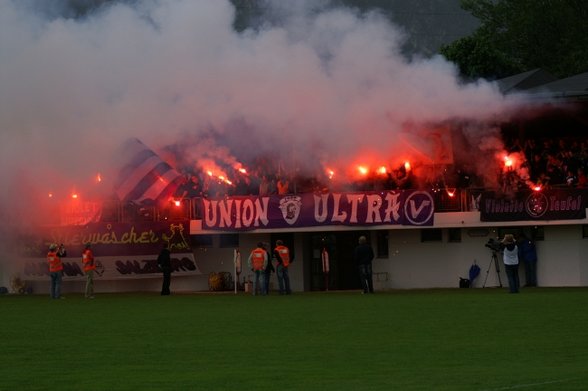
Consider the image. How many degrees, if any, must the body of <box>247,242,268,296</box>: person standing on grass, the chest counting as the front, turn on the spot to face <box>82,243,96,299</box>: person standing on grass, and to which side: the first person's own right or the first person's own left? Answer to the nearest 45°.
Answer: approximately 90° to the first person's own left

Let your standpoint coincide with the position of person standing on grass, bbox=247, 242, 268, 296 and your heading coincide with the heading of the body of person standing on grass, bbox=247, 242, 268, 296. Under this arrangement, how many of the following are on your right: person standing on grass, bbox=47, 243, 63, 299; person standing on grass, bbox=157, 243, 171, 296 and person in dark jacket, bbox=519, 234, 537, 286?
1

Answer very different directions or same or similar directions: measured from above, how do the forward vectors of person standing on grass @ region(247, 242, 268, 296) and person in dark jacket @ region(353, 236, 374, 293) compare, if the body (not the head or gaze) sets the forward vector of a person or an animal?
same or similar directions

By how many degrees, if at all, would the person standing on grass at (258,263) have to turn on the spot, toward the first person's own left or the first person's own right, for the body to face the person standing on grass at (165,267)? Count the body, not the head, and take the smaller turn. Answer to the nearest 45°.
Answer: approximately 45° to the first person's own left

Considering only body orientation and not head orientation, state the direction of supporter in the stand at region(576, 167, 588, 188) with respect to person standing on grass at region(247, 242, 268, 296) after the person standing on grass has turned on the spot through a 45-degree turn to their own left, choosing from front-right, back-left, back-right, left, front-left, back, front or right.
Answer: back-right

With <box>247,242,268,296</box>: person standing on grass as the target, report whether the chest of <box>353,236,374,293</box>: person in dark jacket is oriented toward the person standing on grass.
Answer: no

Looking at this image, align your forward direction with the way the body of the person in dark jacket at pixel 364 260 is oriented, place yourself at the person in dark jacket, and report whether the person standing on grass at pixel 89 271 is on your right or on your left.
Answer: on your left

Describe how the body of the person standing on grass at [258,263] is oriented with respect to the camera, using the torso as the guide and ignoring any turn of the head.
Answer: away from the camera

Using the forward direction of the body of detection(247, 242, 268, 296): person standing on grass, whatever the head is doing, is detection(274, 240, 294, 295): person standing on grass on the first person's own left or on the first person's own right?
on the first person's own right

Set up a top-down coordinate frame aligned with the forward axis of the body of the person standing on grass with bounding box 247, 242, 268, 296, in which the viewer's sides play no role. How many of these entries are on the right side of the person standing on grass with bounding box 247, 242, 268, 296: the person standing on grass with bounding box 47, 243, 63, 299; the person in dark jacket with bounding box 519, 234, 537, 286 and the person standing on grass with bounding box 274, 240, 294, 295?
2

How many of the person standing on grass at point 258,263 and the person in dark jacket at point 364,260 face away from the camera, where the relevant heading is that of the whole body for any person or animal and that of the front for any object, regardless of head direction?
2

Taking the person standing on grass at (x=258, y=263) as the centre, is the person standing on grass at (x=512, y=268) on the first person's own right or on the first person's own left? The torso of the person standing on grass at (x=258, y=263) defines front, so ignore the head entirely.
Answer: on the first person's own right

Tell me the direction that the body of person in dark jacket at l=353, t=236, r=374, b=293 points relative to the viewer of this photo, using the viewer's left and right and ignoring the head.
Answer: facing away from the viewer

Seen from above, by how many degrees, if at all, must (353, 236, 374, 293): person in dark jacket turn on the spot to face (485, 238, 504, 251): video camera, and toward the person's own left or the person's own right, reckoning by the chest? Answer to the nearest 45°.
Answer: approximately 45° to the person's own right

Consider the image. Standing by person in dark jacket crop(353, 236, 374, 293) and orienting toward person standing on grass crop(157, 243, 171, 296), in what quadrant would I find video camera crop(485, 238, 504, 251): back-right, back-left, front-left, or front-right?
back-right

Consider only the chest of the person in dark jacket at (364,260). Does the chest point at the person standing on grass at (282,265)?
no
